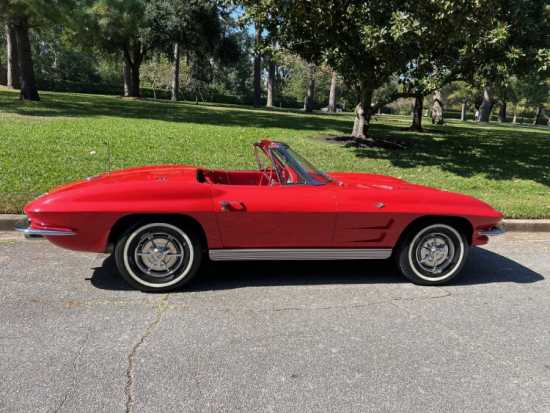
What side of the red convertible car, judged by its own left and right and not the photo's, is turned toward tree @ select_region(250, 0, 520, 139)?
left

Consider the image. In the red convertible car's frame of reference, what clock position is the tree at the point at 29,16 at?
The tree is roughly at 8 o'clock from the red convertible car.

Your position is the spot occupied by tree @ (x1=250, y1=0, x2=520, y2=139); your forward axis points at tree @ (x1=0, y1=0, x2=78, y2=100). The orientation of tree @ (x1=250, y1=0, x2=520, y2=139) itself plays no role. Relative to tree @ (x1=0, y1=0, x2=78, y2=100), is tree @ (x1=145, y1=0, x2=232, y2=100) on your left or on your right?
right

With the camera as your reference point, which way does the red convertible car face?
facing to the right of the viewer

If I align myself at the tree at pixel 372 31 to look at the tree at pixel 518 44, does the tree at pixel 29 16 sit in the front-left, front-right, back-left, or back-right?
back-left

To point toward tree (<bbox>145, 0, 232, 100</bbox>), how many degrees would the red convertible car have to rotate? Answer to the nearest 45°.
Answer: approximately 90° to its left

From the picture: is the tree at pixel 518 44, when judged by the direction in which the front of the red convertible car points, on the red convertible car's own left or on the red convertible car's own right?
on the red convertible car's own left
